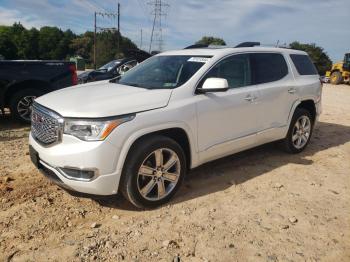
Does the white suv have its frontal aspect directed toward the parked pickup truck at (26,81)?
no

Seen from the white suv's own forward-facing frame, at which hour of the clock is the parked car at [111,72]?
The parked car is roughly at 4 o'clock from the white suv.

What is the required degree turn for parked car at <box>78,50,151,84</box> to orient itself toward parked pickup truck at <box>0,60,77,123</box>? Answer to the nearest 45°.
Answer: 0° — it already faces it

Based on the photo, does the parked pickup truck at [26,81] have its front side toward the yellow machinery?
no

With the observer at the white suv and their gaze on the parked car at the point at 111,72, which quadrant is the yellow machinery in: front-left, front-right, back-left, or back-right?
front-right

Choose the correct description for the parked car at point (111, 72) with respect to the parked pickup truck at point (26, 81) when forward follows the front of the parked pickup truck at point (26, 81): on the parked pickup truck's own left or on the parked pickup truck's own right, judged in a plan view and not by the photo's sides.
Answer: on the parked pickup truck's own right

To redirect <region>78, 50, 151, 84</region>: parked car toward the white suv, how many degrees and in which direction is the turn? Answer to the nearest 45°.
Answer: approximately 45° to its left

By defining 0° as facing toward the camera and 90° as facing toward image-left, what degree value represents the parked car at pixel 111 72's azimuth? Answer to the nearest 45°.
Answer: approximately 45°

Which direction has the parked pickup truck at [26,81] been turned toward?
to the viewer's left
